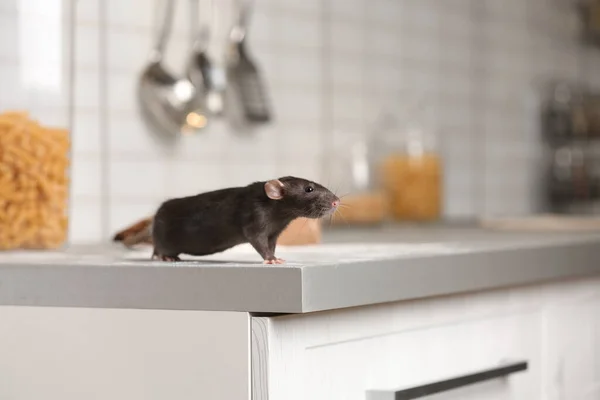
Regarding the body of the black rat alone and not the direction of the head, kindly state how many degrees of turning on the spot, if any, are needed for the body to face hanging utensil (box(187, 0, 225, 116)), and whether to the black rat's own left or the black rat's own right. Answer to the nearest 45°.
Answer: approximately 90° to the black rat's own left

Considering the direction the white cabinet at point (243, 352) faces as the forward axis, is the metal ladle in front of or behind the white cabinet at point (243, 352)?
behind

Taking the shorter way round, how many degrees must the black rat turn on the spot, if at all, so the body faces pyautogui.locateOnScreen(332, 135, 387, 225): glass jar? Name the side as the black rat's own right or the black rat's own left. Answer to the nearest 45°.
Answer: approximately 90° to the black rat's own left

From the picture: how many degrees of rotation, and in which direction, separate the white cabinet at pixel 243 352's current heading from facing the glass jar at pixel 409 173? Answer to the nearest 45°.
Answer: approximately 135° to its left

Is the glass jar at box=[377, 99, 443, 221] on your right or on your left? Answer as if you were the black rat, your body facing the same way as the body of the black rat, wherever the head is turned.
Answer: on your left

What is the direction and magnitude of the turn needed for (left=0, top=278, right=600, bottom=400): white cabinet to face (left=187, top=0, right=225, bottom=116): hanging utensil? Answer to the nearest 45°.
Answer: approximately 135° to its left

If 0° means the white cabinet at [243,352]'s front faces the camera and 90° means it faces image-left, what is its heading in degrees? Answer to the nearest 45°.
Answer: approximately 315°

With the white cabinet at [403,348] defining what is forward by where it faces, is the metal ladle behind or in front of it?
behind

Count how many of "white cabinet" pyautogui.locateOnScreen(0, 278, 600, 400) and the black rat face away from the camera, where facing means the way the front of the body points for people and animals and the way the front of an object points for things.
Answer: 0

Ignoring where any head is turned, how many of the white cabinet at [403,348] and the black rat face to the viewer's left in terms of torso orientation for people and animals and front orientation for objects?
0

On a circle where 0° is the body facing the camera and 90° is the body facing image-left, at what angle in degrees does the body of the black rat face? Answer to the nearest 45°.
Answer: approximately 270°

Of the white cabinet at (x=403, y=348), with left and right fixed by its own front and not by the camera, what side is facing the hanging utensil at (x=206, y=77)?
back
